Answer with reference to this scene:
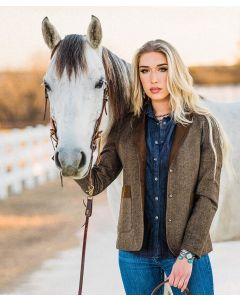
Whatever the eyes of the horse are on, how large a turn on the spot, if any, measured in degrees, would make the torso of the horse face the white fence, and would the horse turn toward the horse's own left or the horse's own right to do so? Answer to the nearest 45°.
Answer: approximately 135° to the horse's own right

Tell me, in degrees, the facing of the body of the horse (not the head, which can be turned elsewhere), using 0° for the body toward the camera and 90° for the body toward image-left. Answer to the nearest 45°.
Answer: approximately 45°
